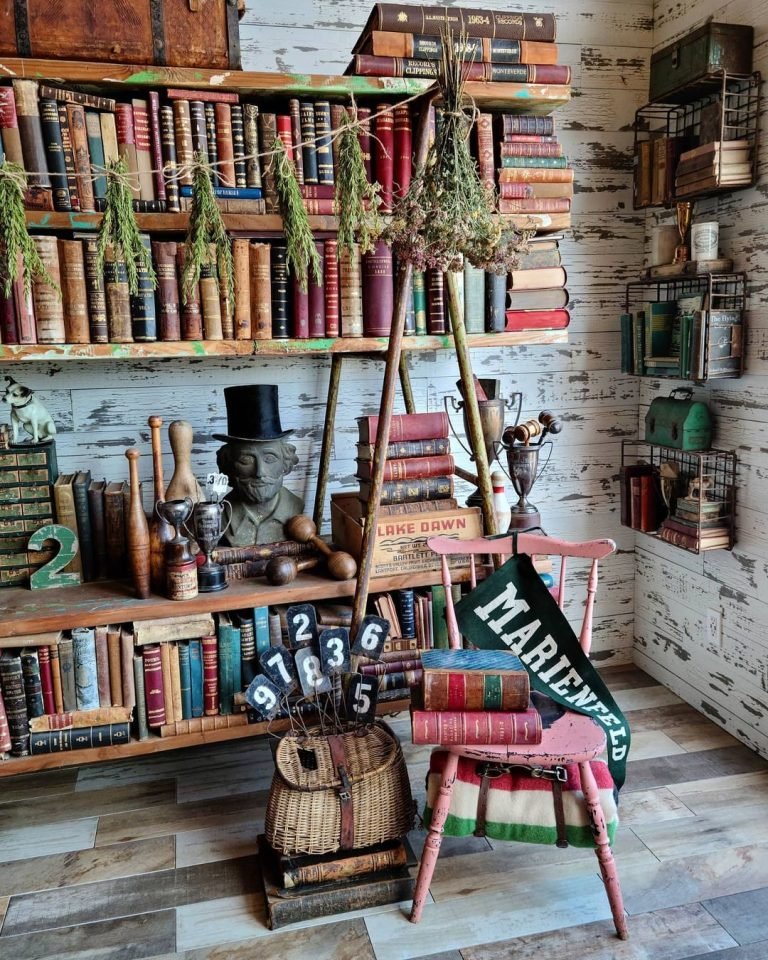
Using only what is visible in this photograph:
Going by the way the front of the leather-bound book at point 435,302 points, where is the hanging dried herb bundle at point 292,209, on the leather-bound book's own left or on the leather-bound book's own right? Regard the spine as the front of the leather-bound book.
on the leather-bound book's own right

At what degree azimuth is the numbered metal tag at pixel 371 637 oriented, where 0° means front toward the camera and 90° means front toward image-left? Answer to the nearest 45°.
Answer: approximately 0°
